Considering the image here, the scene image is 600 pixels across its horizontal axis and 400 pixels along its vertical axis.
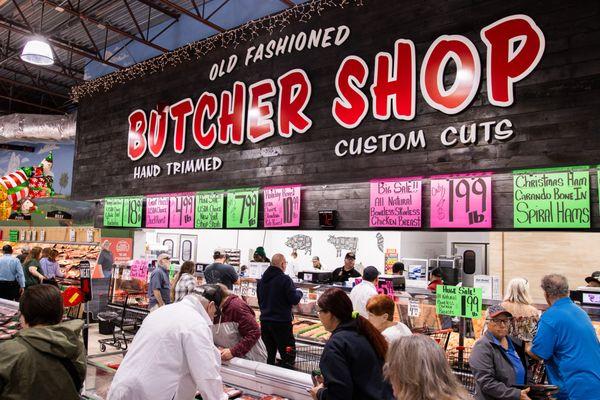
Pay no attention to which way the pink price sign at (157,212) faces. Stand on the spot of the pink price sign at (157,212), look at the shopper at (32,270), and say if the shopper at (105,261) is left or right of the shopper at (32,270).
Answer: right

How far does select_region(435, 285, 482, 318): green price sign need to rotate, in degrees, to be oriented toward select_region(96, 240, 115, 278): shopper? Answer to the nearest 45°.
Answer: approximately 135° to its right

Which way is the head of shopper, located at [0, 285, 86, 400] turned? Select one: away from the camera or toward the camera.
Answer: away from the camera

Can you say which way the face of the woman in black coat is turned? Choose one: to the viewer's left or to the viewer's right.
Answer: to the viewer's left

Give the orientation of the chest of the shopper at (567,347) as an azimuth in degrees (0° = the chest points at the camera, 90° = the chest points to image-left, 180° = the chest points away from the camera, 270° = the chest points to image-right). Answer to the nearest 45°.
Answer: approximately 135°

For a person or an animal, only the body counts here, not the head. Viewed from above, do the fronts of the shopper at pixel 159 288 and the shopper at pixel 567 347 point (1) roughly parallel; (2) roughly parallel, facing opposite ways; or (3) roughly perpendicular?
roughly perpendicular
